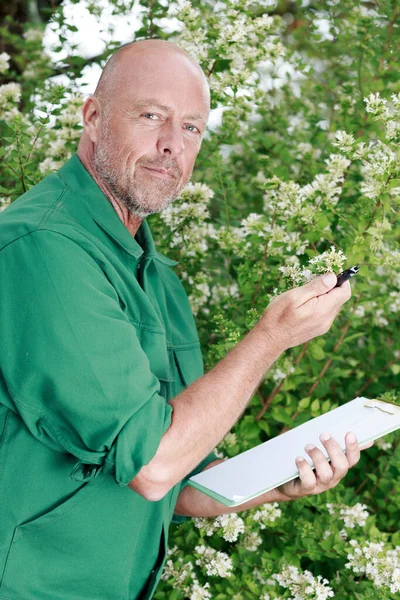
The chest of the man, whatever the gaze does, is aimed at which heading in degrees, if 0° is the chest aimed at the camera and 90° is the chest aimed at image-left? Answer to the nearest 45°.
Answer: approximately 315°
